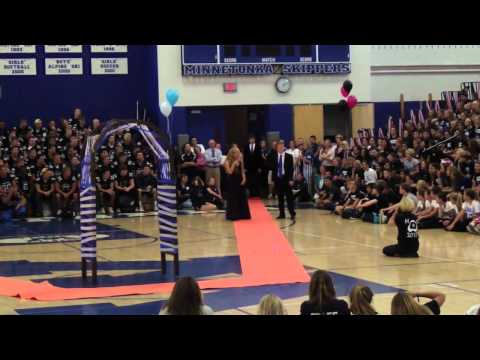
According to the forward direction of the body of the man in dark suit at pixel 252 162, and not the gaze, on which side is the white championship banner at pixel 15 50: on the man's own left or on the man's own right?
on the man's own right

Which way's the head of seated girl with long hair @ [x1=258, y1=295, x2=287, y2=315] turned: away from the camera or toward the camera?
away from the camera

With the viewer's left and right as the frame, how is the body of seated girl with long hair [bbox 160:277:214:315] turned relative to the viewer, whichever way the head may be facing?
facing away from the viewer

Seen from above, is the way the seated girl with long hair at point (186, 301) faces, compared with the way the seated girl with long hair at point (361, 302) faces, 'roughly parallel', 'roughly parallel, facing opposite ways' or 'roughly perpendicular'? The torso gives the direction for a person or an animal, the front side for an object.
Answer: roughly parallel

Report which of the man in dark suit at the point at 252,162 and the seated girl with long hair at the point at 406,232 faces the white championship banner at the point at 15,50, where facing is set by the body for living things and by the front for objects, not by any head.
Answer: the seated girl with long hair

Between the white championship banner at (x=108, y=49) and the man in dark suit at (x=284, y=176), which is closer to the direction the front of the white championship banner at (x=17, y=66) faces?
the man in dark suit

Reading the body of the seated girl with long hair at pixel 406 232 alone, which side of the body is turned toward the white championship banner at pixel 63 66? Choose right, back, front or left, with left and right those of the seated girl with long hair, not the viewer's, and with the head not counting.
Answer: front

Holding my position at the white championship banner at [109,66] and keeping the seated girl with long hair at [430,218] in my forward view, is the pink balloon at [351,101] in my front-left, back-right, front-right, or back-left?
front-left

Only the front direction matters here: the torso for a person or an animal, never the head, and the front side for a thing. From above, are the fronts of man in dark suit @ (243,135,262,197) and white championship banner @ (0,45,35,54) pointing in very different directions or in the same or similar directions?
same or similar directions

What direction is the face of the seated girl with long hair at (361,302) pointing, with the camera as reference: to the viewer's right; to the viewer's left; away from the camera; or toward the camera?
away from the camera

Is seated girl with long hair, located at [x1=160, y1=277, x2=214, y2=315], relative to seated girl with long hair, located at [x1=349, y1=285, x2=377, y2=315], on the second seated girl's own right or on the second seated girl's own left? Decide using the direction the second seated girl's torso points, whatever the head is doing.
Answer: on the second seated girl's own left

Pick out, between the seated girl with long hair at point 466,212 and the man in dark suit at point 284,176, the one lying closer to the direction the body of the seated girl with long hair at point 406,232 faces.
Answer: the man in dark suit

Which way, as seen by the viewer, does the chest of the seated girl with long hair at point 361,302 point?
away from the camera

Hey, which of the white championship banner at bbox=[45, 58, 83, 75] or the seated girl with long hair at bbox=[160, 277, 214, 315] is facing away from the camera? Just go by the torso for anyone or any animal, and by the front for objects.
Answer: the seated girl with long hair

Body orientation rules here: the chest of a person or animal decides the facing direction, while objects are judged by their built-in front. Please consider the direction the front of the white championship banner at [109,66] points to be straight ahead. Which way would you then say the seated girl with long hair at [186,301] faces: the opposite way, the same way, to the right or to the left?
the opposite way

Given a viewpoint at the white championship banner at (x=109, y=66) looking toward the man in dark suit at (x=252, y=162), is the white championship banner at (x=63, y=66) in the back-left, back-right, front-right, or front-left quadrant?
back-right

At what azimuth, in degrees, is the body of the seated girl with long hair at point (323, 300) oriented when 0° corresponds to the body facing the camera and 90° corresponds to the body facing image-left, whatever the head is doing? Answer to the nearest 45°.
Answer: approximately 180°

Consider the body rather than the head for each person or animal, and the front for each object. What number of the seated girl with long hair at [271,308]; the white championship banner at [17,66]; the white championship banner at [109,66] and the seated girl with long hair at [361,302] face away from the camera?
2
